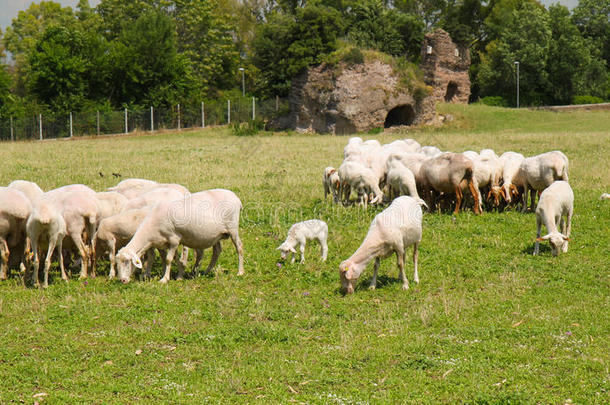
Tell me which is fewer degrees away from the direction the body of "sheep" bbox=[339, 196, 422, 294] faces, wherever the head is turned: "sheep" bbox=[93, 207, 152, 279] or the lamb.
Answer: the sheep

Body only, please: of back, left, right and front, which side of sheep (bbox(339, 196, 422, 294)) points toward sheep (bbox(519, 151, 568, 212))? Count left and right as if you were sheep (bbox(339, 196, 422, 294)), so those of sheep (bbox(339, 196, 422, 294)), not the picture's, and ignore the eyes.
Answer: back

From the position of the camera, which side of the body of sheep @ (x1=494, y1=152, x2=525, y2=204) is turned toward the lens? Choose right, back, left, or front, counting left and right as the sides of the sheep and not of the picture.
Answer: front

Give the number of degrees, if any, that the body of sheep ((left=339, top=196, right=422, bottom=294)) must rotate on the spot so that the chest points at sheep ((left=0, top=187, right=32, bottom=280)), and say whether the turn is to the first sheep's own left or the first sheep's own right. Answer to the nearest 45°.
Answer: approximately 45° to the first sheep's own right

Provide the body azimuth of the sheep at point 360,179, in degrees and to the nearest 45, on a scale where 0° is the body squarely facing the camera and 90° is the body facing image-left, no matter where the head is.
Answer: approximately 315°
